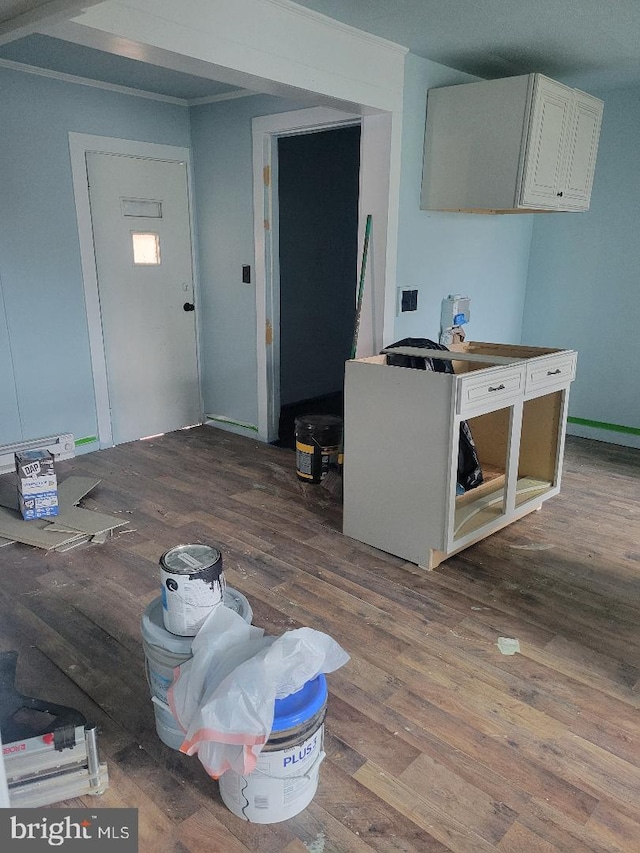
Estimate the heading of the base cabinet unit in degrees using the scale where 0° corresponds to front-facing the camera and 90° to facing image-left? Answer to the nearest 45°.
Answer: approximately 315°

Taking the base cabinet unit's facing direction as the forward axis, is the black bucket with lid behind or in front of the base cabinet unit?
behind

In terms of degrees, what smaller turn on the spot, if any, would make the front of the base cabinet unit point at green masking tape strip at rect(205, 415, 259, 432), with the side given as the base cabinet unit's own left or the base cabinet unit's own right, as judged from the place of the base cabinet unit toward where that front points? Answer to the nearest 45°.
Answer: approximately 180°

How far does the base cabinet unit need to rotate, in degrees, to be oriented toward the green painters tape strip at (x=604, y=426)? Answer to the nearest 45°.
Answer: approximately 90° to its left

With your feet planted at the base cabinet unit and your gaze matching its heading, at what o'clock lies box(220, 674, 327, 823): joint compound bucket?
The joint compound bucket is roughly at 2 o'clock from the base cabinet unit.

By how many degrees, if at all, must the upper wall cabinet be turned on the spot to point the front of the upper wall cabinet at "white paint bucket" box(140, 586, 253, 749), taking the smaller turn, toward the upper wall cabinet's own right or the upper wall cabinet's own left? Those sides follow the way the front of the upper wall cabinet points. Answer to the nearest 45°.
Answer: approximately 45° to the upper wall cabinet's own right

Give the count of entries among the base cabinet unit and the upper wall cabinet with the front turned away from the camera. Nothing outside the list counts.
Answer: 0

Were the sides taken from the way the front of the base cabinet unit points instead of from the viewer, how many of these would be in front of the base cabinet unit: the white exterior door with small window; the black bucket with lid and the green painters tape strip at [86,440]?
0

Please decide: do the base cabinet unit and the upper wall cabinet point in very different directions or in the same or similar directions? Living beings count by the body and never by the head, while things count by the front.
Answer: same or similar directions

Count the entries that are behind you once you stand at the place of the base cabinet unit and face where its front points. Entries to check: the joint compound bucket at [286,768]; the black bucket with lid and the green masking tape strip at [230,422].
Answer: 2

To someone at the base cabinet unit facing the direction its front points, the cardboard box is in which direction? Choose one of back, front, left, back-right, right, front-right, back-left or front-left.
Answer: back-right

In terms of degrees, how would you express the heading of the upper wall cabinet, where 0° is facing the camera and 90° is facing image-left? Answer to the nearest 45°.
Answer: approximately 315°
